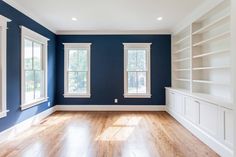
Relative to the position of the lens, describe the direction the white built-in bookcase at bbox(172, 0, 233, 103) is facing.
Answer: facing the viewer and to the left of the viewer

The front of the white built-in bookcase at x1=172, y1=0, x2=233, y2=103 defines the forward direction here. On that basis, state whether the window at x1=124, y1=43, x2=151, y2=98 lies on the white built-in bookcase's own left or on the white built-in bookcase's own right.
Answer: on the white built-in bookcase's own right

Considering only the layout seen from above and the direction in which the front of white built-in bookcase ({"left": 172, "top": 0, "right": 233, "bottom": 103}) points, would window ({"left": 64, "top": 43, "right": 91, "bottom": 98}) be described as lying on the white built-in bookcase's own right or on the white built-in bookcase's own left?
on the white built-in bookcase's own right

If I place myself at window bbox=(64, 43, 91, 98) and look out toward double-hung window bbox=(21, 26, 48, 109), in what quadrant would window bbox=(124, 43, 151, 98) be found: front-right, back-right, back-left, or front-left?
back-left

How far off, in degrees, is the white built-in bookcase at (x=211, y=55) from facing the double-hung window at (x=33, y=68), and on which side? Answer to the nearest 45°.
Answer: approximately 45° to its right
